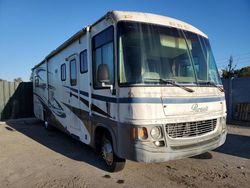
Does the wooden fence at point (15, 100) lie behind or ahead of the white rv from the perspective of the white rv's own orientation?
behind

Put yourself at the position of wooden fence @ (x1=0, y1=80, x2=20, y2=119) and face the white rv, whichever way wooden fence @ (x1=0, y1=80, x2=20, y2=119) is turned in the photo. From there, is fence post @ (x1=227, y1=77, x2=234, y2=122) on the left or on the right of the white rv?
left

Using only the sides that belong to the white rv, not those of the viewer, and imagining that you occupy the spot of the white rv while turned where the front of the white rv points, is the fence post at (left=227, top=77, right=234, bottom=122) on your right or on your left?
on your left

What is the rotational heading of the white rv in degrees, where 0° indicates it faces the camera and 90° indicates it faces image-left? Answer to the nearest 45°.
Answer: approximately 315°

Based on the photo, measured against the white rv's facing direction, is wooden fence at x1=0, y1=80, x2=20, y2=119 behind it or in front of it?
behind
